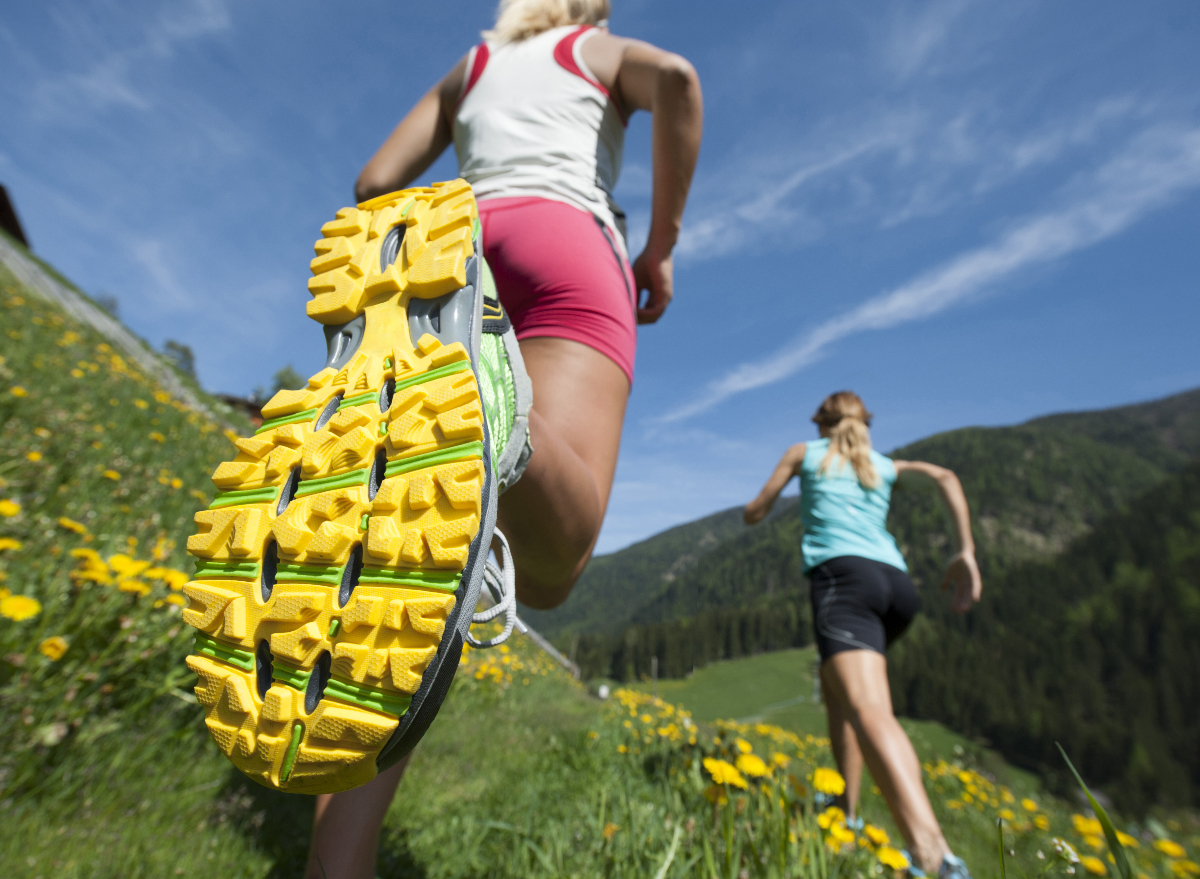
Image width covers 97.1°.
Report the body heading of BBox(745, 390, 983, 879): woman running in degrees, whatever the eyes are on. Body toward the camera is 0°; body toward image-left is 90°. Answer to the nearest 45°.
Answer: approximately 135°

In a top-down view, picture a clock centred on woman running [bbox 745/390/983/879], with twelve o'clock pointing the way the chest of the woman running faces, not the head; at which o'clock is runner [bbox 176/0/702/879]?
The runner is roughly at 8 o'clock from the woman running.

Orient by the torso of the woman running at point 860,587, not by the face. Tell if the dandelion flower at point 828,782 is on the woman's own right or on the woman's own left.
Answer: on the woman's own left

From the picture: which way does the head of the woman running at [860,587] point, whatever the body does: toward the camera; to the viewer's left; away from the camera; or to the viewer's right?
away from the camera

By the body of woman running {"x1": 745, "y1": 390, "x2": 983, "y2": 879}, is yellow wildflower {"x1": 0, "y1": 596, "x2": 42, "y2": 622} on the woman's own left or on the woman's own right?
on the woman's own left

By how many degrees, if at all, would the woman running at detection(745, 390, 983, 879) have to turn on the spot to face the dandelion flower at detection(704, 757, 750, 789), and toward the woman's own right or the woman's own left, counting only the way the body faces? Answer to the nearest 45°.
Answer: approximately 135° to the woman's own left

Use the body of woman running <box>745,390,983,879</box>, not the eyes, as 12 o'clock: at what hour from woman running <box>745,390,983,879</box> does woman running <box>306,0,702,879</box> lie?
woman running <box>306,0,702,879</box> is roughly at 8 o'clock from woman running <box>745,390,983,879</box>.
